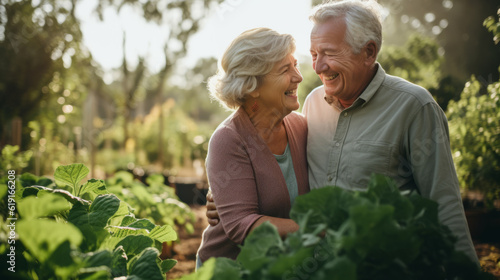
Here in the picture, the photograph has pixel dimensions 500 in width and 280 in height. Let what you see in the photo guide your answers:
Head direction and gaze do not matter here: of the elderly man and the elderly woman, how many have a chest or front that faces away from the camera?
0

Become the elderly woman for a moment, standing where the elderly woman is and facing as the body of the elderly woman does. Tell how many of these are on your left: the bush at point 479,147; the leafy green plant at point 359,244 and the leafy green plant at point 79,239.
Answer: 1

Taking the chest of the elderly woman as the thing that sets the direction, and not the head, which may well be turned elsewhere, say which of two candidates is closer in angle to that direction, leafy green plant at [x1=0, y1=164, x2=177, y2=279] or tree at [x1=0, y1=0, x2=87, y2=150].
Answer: the leafy green plant

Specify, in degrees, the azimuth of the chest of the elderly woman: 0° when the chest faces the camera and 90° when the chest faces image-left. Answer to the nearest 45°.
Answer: approximately 315°

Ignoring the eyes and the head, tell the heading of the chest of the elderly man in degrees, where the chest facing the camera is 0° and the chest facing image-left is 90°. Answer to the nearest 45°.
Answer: approximately 45°

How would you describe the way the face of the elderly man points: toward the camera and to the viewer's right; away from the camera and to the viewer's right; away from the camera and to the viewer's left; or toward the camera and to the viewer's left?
toward the camera and to the viewer's left

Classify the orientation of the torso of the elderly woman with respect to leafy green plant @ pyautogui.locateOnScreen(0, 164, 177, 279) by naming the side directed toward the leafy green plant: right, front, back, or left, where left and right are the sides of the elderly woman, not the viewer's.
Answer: right

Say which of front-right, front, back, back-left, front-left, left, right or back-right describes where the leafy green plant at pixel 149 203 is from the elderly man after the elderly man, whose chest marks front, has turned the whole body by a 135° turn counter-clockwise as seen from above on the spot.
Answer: back-left
